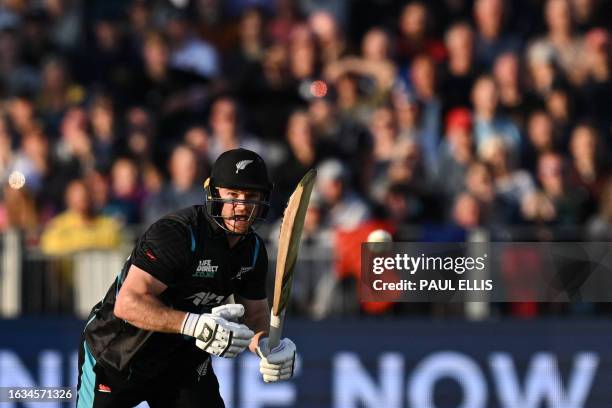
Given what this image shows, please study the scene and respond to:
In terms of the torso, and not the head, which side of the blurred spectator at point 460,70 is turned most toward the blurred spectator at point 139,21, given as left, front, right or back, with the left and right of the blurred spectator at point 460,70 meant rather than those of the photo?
right

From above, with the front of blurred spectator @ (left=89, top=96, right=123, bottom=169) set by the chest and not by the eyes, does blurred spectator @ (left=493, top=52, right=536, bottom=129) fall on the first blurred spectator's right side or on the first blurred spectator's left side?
on the first blurred spectator's left side

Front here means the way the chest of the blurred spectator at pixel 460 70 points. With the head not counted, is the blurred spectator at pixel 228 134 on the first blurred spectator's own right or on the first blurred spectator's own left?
on the first blurred spectator's own right

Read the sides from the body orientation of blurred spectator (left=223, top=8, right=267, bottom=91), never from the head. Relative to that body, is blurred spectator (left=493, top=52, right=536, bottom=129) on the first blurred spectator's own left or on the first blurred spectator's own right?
on the first blurred spectator's own left

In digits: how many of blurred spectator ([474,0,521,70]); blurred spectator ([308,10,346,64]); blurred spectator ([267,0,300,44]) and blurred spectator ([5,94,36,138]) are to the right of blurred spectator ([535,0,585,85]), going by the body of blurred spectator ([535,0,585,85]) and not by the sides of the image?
4

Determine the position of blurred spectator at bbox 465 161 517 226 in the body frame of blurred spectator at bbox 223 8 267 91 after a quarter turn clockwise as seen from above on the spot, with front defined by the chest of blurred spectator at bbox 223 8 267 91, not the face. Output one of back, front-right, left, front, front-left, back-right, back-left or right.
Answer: back-left
